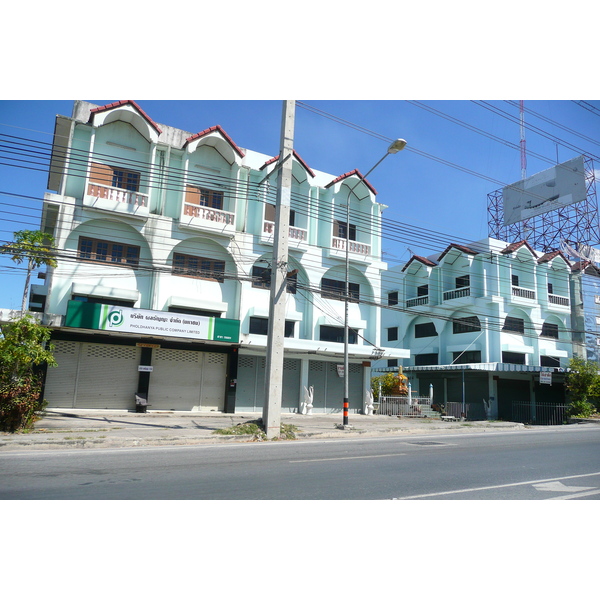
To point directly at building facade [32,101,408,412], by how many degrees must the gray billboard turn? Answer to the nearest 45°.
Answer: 0° — it already faces it

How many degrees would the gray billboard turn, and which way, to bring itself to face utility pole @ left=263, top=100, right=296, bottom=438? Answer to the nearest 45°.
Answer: approximately 45° to its left

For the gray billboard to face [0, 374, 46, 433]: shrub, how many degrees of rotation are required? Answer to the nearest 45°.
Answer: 0° — it already faces it

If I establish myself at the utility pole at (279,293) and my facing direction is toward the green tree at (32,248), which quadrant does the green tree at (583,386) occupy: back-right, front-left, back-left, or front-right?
back-right

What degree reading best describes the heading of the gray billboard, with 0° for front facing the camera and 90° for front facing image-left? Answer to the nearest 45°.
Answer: approximately 45°
